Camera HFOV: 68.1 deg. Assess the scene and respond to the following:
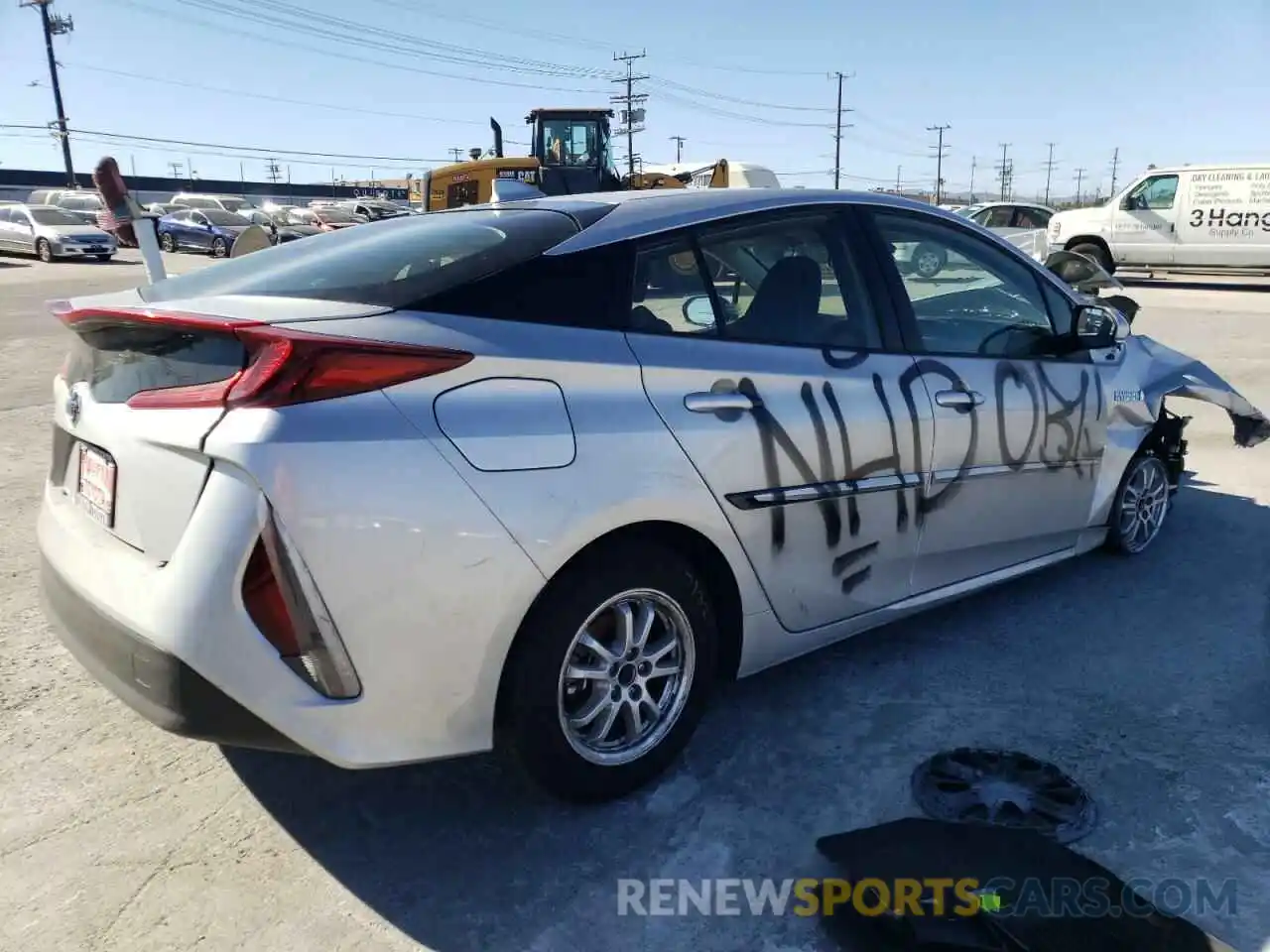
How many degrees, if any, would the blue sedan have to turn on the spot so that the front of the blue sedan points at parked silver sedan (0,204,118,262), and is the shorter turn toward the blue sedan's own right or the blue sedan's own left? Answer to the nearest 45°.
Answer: approximately 90° to the blue sedan's own right

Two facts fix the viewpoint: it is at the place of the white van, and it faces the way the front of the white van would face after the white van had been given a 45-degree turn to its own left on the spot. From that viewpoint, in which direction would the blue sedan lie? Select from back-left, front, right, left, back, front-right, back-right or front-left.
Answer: front-right

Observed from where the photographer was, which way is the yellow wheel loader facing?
facing to the right of the viewer

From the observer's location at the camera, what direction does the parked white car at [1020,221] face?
facing to the left of the viewer

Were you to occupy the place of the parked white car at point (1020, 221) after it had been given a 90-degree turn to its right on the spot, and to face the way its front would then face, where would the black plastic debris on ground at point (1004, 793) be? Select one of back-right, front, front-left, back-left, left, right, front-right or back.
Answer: back

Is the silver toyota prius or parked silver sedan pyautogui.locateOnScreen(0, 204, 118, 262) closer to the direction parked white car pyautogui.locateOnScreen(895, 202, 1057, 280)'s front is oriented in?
the parked silver sedan

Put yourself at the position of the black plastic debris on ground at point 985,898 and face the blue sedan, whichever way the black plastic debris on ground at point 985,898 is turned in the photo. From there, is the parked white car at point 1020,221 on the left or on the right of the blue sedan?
right

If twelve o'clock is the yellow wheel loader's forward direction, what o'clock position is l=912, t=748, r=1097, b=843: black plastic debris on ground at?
The black plastic debris on ground is roughly at 3 o'clock from the yellow wheel loader.

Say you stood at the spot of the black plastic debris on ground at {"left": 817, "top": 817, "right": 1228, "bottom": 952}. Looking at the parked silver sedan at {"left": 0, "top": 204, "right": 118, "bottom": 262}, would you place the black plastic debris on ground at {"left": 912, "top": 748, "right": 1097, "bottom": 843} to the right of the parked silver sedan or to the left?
right

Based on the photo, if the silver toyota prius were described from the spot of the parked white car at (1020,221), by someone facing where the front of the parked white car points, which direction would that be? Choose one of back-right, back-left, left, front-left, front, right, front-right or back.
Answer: left

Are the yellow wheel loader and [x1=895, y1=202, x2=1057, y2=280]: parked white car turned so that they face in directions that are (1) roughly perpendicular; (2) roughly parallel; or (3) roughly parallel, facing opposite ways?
roughly parallel, facing opposite ways

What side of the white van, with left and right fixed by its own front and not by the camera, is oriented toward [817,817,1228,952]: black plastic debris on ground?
left

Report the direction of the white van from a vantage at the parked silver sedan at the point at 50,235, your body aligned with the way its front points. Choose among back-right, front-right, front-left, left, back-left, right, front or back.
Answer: front

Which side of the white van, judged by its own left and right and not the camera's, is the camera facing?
left
